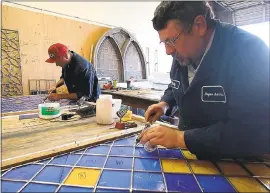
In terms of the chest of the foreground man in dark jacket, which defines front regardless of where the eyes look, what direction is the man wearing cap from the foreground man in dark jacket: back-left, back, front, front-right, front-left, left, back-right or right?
right

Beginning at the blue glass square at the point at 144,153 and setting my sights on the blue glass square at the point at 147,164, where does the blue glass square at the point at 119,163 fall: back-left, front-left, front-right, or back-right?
front-right

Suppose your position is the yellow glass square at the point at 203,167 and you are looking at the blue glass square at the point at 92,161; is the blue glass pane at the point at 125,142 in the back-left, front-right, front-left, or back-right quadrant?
front-right

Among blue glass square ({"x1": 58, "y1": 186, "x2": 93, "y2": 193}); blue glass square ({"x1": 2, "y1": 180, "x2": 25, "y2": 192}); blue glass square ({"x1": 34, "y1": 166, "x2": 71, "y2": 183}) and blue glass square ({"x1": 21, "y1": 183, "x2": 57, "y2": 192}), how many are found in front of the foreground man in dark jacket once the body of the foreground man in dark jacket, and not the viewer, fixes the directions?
4

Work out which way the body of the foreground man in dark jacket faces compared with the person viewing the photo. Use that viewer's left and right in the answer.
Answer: facing the viewer and to the left of the viewer

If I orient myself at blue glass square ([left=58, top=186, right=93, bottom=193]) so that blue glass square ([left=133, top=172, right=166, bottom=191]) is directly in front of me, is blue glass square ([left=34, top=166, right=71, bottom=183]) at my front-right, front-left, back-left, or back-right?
back-left

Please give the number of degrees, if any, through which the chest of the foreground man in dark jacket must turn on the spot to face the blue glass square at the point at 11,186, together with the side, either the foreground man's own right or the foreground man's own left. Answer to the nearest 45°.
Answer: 0° — they already face it

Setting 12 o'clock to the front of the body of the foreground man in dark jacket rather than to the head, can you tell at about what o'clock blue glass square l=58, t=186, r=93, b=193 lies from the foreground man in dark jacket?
The blue glass square is roughly at 12 o'clock from the foreground man in dark jacket.

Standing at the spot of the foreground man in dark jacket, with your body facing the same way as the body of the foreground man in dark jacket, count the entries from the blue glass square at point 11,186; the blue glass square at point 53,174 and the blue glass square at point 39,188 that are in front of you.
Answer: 3
